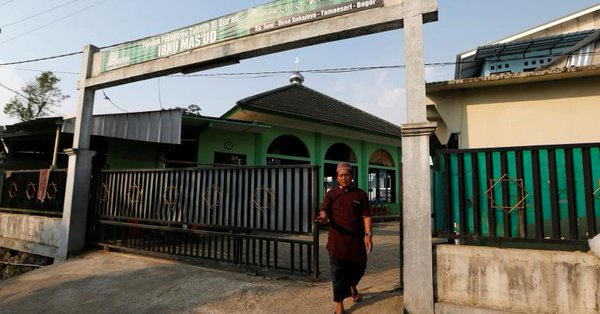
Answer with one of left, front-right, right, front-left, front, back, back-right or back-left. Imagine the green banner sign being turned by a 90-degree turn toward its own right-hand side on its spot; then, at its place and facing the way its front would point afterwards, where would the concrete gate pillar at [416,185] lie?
back

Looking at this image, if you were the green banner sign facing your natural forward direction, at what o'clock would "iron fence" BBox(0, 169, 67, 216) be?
The iron fence is roughly at 3 o'clock from the green banner sign.

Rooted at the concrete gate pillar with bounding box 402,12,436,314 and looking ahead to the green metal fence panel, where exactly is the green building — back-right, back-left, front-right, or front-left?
back-left

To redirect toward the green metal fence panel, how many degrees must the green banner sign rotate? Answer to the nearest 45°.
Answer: approximately 90° to its left

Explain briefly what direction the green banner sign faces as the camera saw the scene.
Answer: facing the viewer and to the left of the viewer

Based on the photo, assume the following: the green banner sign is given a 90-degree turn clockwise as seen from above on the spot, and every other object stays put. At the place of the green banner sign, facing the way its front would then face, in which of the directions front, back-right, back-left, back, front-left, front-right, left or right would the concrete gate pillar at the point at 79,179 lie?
front
